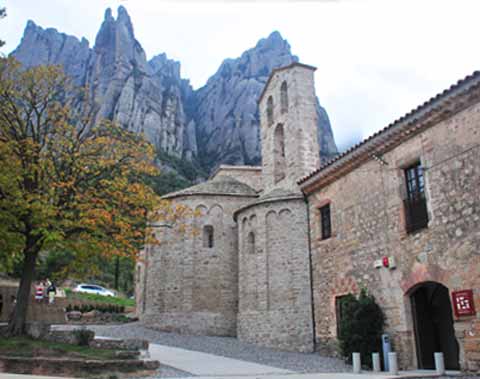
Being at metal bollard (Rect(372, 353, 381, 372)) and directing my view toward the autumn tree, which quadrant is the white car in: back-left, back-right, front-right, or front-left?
front-right

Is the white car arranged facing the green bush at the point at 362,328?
no
